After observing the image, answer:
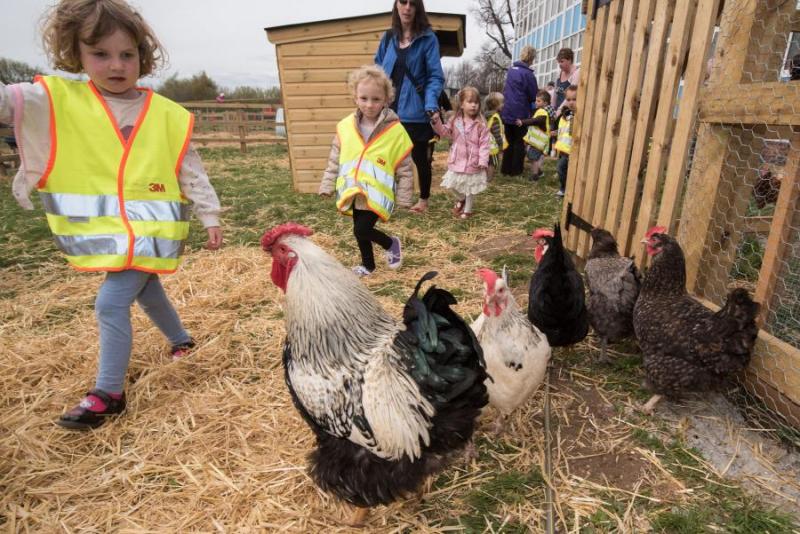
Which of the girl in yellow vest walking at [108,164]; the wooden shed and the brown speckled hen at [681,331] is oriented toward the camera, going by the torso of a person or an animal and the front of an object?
the girl in yellow vest walking

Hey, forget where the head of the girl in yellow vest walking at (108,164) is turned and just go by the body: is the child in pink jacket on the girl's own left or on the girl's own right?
on the girl's own left

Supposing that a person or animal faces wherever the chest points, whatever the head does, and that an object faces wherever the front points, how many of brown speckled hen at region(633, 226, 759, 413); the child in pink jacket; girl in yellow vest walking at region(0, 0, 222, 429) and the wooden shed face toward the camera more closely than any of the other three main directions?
2

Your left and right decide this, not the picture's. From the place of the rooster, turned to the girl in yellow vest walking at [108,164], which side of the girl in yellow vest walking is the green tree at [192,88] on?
right

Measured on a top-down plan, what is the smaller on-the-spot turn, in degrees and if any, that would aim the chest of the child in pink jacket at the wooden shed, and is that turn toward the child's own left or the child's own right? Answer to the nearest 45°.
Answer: approximately 135° to the child's own right

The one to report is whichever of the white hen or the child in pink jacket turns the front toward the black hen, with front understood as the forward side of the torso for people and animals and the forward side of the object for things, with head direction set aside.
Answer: the child in pink jacket

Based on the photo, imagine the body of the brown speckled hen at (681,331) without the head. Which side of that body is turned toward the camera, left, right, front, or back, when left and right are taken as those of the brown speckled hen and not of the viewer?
left

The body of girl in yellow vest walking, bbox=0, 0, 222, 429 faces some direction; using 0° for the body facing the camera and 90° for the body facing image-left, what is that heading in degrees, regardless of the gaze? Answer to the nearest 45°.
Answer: approximately 0°

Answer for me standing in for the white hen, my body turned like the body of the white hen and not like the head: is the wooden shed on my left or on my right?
on my right

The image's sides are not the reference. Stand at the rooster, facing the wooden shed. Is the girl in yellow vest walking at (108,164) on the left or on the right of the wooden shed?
left

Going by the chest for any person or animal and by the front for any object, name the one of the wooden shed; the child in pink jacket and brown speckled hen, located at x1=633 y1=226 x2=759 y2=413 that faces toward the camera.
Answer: the child in pink jacket

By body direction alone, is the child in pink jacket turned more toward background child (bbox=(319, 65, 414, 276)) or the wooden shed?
the background child

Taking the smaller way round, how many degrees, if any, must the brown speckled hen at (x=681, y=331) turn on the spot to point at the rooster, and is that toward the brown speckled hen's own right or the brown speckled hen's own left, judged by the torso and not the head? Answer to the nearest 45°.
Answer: approximately 45° to the brown speckled hen's own left
